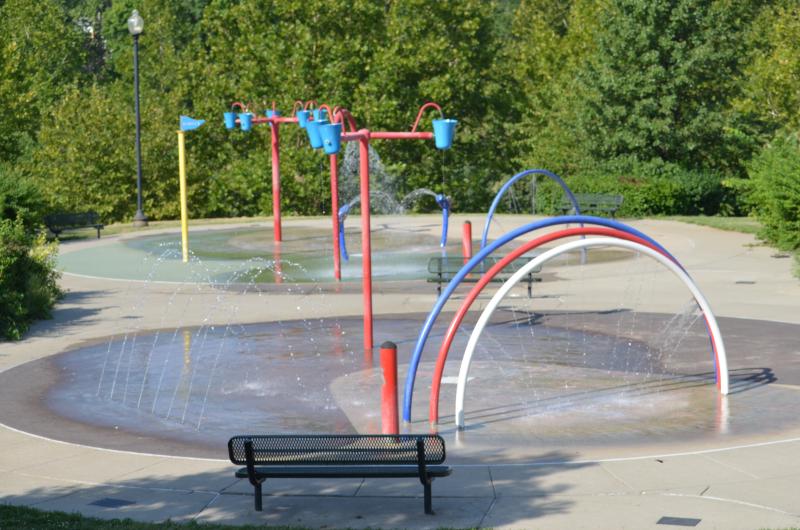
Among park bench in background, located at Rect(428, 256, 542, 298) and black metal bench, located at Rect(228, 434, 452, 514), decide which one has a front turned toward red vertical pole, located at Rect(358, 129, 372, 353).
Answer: the black metal bench

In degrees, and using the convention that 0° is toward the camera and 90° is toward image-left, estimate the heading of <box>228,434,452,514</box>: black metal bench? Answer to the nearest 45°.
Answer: approximately 180°

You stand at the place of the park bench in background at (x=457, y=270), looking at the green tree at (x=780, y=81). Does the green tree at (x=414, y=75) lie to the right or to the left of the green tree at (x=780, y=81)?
left
